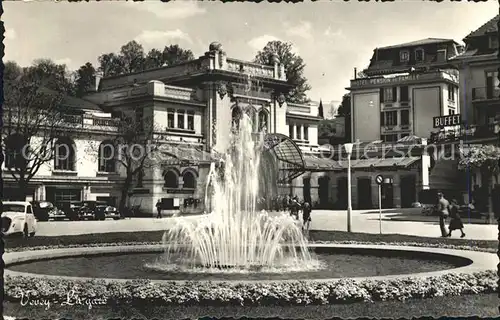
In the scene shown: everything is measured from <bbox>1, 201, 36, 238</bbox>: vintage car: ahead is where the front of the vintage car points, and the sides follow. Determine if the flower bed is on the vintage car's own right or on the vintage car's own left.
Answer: on the vintage car's own left

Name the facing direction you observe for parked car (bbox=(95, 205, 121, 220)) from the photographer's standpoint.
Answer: facing the viewer and to the right of the viewer

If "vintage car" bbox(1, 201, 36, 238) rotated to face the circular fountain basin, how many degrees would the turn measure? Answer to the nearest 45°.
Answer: approximately 90° to its left

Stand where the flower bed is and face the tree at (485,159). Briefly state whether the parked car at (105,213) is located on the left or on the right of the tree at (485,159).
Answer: left

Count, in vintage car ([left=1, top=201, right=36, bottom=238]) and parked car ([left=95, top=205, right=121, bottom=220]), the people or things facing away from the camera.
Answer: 0

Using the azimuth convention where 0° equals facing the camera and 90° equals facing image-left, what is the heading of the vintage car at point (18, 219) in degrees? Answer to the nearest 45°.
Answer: approximately 45°

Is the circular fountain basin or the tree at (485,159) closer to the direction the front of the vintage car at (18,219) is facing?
the circular fountain basin
